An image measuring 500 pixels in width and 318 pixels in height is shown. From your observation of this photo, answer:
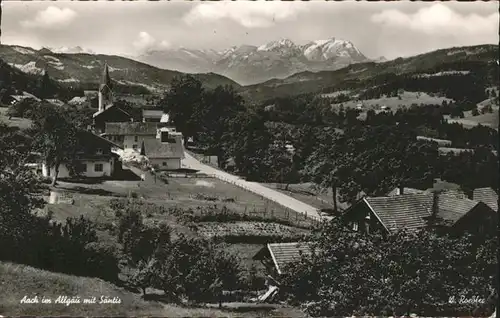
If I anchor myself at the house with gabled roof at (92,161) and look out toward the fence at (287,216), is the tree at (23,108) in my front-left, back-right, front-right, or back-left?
back-left
